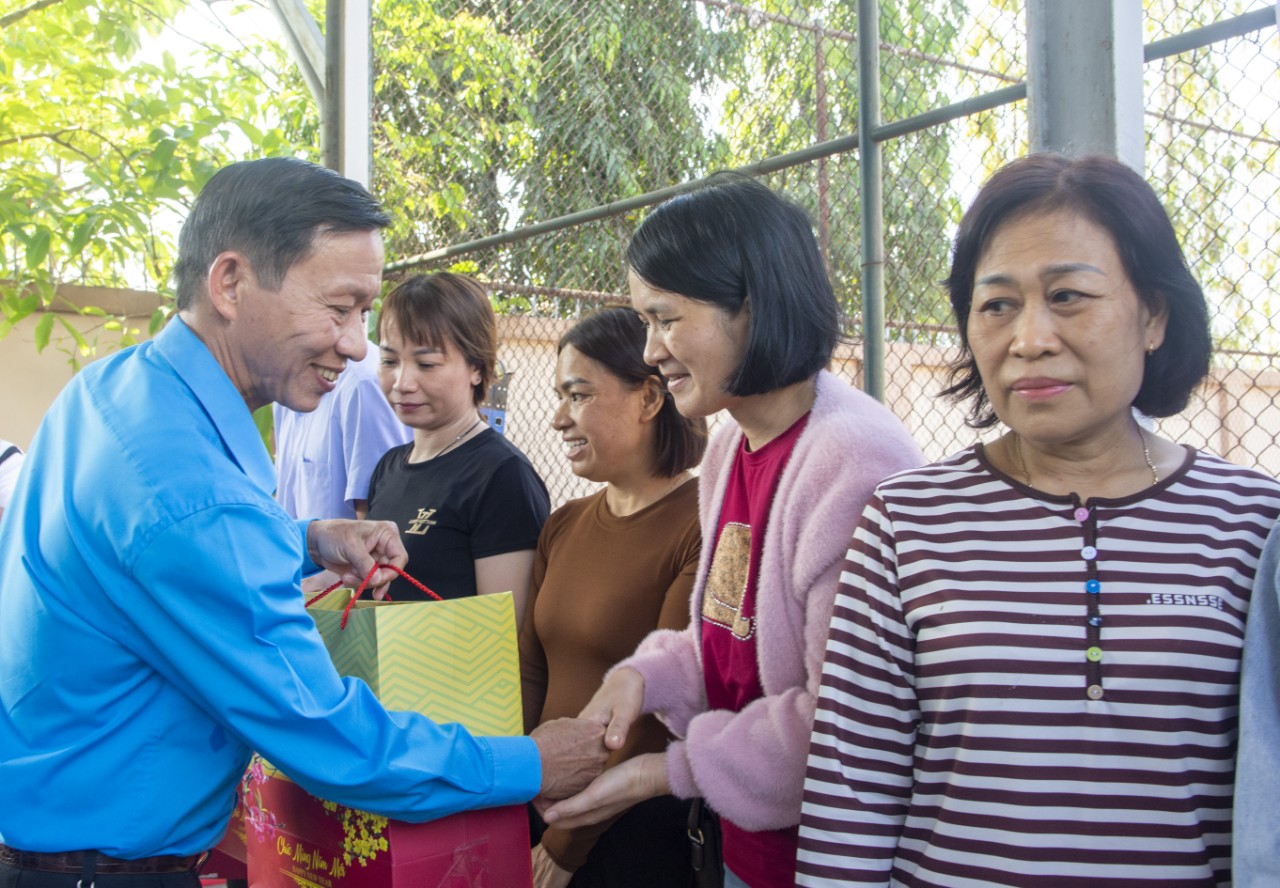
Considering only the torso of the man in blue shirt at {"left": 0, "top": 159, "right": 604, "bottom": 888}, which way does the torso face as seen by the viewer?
to the viewer's right

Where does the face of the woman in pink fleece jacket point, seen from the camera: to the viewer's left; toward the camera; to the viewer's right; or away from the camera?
to the viewer's left

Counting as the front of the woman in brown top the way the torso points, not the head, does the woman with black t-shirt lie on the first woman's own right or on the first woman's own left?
on the first woman's own right

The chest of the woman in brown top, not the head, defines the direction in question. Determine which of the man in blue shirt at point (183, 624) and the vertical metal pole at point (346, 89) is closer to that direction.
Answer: the man in blue shirt

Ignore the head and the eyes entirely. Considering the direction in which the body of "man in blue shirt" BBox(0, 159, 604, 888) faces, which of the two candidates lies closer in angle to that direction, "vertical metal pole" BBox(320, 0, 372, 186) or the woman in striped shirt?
the woman in striped shirt

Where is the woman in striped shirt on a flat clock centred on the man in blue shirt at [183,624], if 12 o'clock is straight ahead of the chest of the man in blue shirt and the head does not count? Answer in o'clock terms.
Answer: The woman in striped shirt is roughly at 1 o'clock from the man in blue shirt.

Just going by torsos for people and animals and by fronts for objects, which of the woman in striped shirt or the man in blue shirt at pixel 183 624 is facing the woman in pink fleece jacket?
the man in blue shirt
